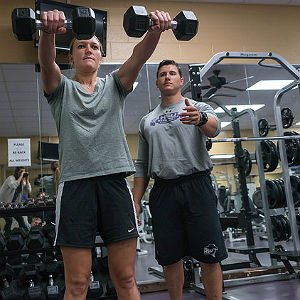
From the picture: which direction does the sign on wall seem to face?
toward the camera
